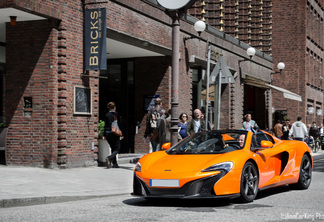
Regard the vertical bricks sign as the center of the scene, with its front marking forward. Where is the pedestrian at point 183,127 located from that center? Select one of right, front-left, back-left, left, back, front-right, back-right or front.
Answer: left

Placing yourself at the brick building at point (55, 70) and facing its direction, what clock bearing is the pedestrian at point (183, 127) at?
The pedestrian is roughly at 10 o'clock from the brick building.

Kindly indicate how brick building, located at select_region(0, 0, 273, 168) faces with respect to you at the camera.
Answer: facing the viewer and to the right of the viewer

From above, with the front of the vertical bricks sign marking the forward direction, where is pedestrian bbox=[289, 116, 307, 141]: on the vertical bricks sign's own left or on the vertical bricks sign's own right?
on the vertical bricks sign's own left

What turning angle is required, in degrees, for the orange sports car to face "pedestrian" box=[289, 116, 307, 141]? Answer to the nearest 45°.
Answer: approximately 135° to its right

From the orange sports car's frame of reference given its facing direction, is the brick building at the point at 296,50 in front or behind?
behind

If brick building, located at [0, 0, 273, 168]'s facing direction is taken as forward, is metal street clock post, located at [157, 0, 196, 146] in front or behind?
in front

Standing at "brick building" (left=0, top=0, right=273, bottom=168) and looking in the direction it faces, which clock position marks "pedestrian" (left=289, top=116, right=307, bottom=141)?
The pedestrian is roughly at 9 o'clock from the brick building.

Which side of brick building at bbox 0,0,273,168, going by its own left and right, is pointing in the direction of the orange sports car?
front
